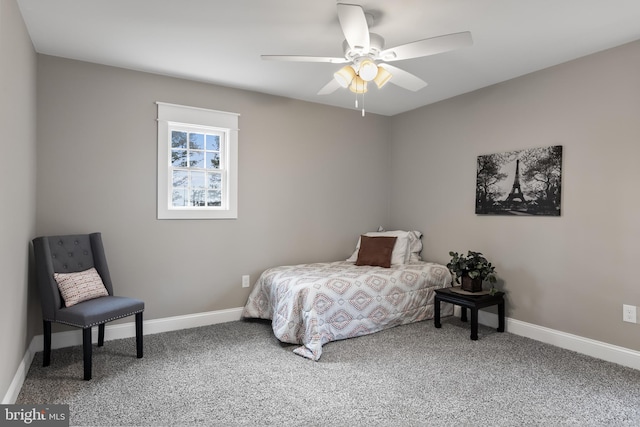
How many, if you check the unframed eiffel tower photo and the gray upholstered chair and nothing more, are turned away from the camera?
0

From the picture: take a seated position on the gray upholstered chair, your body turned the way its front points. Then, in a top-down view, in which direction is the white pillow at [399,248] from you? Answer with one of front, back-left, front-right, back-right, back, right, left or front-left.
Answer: front-left

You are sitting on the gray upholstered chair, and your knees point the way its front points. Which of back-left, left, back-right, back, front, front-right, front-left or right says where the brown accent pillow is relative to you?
front-left

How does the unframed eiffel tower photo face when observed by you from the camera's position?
facing the viewer and to the left of the viewer

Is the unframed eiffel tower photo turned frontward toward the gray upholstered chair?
yes

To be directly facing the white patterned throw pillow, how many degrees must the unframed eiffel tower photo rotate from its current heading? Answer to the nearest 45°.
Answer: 0° — it already faces it

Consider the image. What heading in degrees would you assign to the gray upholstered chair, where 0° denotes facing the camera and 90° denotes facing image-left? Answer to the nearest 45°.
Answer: approximately 315°

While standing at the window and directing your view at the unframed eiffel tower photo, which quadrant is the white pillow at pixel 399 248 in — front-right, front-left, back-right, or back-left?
front-left

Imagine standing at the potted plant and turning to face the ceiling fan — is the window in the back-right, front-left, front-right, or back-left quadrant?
front-right

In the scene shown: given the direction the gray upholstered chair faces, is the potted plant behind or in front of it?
in front

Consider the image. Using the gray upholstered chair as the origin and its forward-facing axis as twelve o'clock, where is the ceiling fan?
The ceiling fan is roughly at 12 o'clock from the gray upholstered chair.
